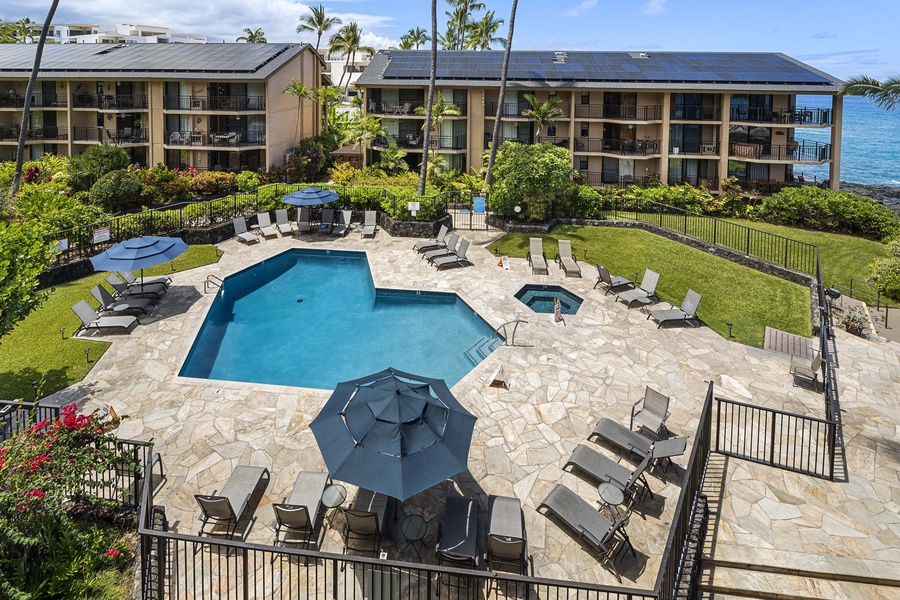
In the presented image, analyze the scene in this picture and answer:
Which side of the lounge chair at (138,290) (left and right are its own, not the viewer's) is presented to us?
right

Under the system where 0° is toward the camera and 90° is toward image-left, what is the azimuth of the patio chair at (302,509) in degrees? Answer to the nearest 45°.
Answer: approximately 180°

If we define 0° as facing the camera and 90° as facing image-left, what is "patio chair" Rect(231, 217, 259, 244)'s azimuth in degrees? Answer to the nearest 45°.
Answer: approximately 315°

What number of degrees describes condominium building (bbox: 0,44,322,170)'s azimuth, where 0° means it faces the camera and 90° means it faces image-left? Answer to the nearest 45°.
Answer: approximately 0°

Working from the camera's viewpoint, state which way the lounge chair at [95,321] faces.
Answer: facing to the right of the viewer

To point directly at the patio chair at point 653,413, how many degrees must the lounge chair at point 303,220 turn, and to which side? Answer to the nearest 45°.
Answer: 0° — it already faces it

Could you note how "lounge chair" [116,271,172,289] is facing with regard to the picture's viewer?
facing to the right of the viewer

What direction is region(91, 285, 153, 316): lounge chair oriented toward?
to the viewer's right

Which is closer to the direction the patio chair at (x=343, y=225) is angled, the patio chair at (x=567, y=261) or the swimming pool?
the swimming pool
